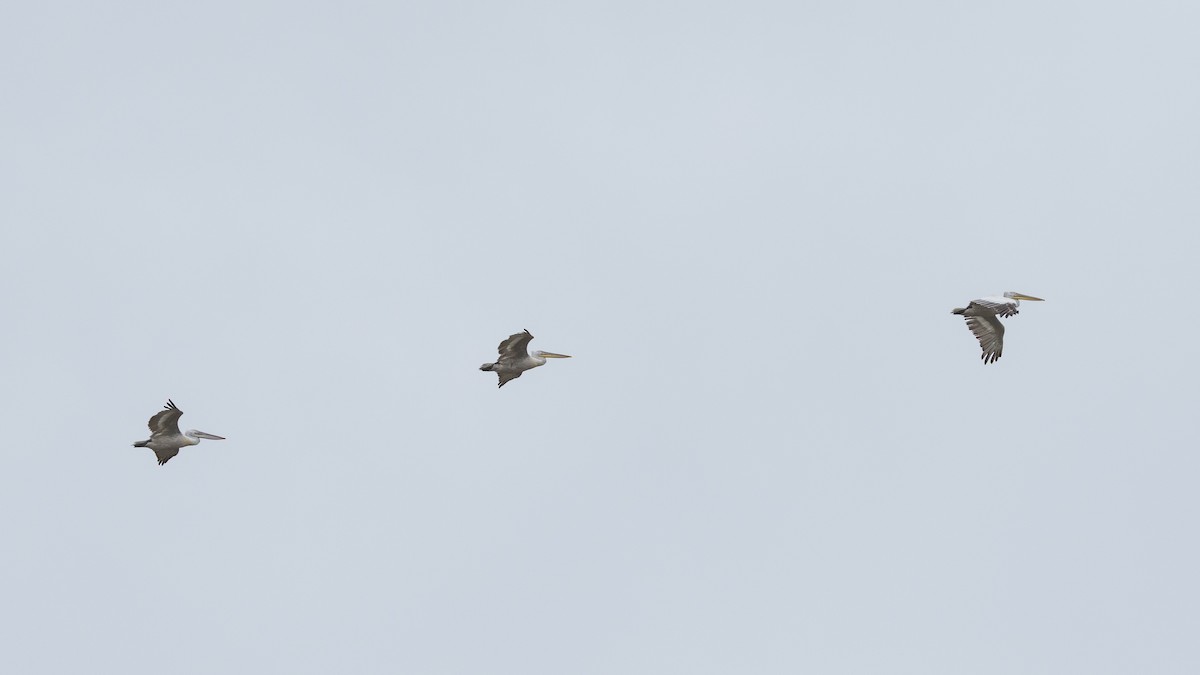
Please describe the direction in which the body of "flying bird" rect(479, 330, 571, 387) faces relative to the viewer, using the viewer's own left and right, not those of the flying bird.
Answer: facing to the right of the viewer

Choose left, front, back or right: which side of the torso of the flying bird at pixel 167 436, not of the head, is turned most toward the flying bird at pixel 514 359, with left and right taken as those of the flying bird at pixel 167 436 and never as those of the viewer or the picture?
front

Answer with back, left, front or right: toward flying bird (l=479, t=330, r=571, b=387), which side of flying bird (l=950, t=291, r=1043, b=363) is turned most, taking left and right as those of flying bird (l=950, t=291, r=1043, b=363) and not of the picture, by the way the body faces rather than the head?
back

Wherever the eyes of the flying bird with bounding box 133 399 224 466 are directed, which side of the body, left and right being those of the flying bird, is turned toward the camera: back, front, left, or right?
right

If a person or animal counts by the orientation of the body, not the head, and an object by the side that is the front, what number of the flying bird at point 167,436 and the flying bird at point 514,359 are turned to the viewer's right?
2

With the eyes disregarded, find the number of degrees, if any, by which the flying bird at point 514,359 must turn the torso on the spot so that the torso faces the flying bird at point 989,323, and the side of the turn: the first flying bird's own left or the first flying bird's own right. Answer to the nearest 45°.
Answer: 0° — it already faces it

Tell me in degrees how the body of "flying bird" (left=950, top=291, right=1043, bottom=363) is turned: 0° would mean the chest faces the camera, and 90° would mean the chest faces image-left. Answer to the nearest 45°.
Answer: approximately 270°

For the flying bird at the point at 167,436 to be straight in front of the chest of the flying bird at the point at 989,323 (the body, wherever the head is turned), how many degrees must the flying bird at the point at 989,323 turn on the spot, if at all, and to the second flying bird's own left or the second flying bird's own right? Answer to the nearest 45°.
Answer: approximately 180°

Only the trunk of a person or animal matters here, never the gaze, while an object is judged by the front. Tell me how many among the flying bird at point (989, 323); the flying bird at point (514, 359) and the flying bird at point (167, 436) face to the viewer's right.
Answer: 3

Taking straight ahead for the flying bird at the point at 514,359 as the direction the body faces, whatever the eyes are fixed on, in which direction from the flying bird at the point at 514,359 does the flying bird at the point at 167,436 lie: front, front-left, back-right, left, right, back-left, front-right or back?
back
